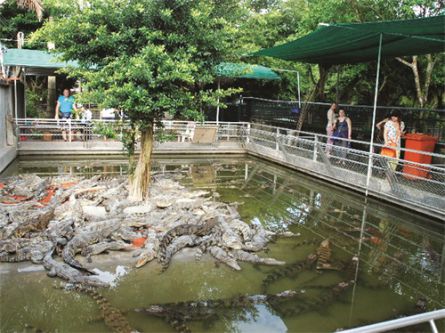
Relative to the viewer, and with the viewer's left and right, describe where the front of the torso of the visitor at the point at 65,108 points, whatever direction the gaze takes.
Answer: facing the viewer

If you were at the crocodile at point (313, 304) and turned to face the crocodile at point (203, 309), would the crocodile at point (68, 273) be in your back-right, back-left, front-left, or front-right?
front-right

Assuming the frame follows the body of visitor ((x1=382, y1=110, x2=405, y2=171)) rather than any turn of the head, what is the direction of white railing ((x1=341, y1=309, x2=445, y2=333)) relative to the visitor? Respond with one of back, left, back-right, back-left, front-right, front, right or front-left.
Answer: front-left

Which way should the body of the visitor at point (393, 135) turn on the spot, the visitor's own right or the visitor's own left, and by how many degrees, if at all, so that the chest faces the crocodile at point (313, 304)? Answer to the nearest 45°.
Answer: approximately 45° to the visitor's own left

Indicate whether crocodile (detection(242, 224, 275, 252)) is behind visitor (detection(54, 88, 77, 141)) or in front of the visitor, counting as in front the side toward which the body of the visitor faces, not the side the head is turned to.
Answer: in front
